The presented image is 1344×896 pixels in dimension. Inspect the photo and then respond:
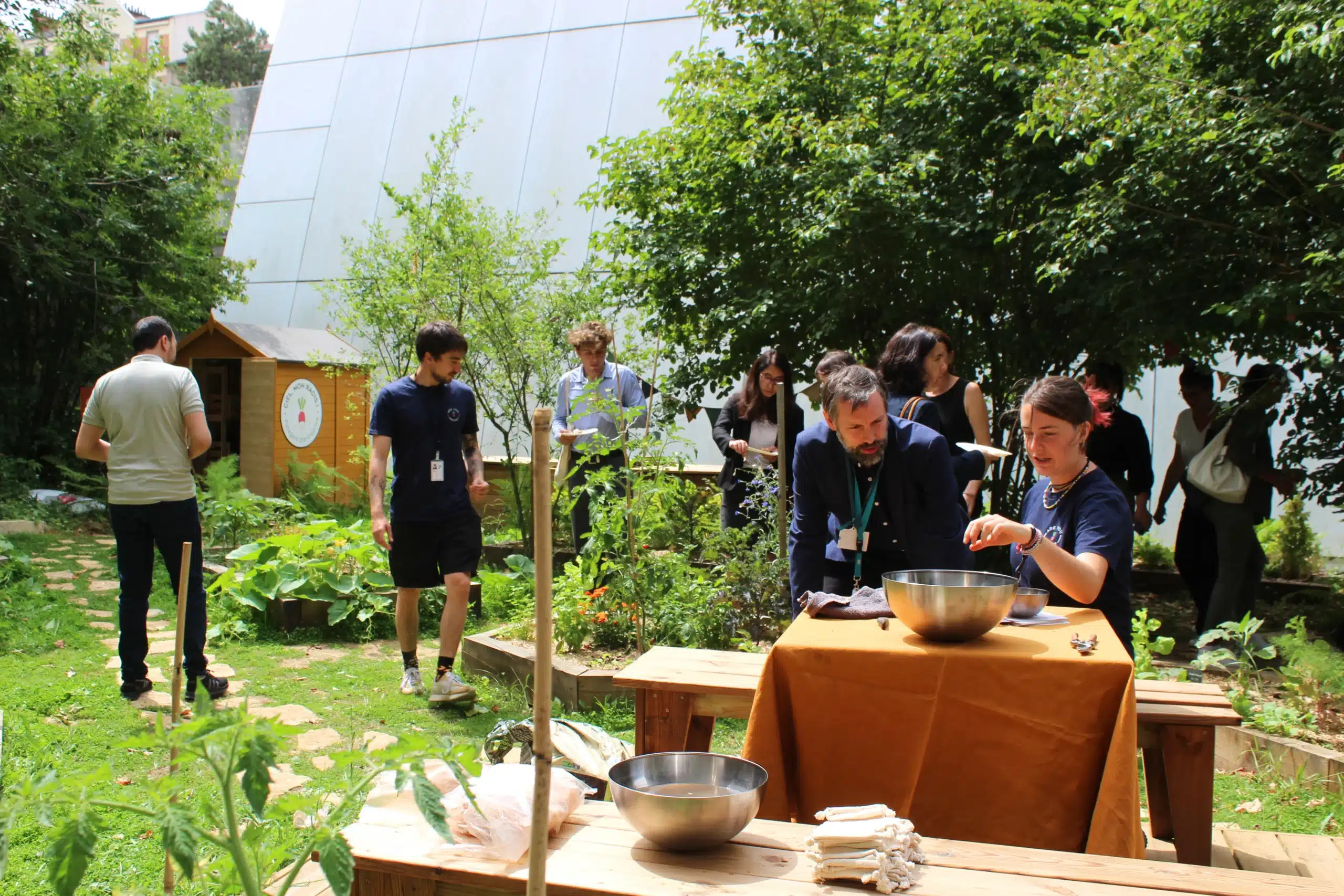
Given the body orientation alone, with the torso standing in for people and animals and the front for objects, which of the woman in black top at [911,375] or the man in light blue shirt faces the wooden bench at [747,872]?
the man in light blue shirt

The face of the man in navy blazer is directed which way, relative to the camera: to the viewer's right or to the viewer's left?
to the viewer's right

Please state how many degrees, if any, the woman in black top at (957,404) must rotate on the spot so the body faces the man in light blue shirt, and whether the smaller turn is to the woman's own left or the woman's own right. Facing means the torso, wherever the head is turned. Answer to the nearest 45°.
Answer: approximately 45° to the woman's own right

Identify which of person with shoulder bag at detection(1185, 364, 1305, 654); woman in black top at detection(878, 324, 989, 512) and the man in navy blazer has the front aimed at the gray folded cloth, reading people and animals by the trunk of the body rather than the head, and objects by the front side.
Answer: the man in navy blazer

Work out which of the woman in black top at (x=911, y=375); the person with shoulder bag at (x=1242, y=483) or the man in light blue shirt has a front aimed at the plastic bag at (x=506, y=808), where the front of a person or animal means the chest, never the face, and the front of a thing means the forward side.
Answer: the man in light blue shirt

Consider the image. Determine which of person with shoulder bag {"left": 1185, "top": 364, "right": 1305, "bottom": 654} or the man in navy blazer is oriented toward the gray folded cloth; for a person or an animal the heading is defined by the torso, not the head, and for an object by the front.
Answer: the man in navy blazer

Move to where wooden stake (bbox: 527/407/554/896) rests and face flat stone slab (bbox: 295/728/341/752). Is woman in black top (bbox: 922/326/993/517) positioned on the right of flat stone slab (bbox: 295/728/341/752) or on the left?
right
